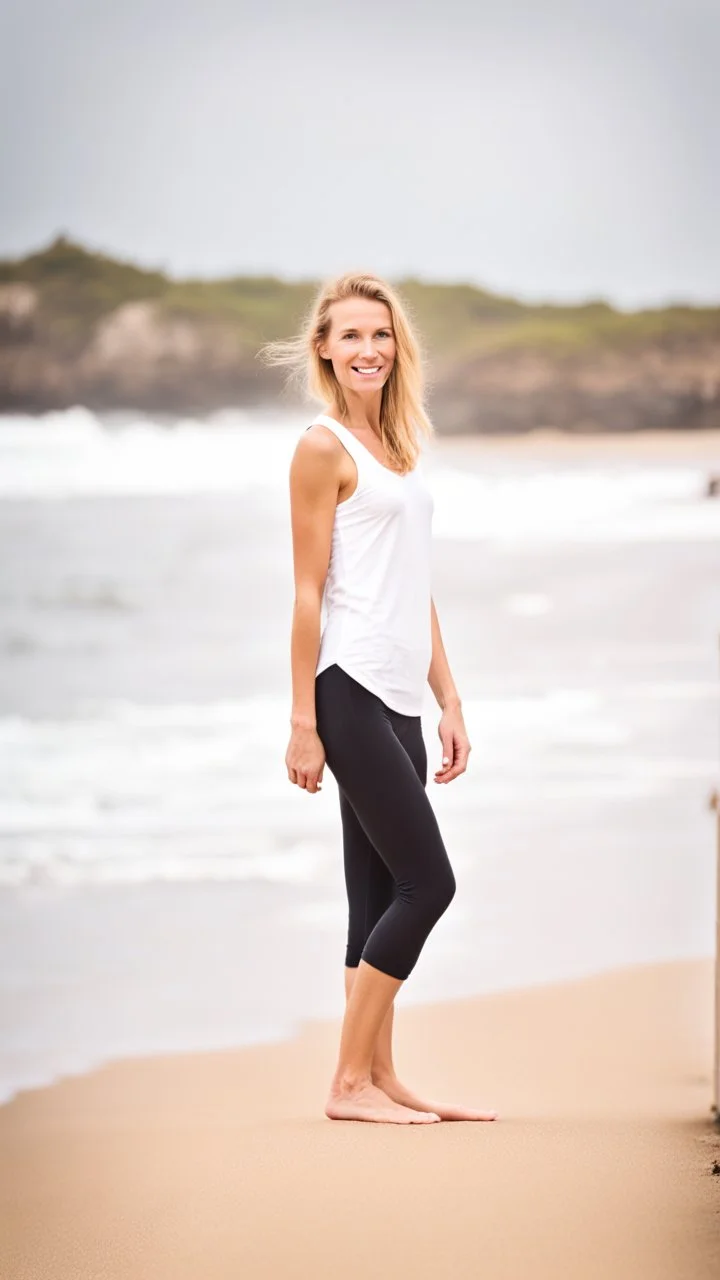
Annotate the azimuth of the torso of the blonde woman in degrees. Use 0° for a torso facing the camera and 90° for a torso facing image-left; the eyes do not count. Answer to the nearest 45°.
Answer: approximately 315°

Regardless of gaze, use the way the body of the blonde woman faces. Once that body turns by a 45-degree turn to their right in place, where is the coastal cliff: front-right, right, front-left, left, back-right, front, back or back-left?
back
